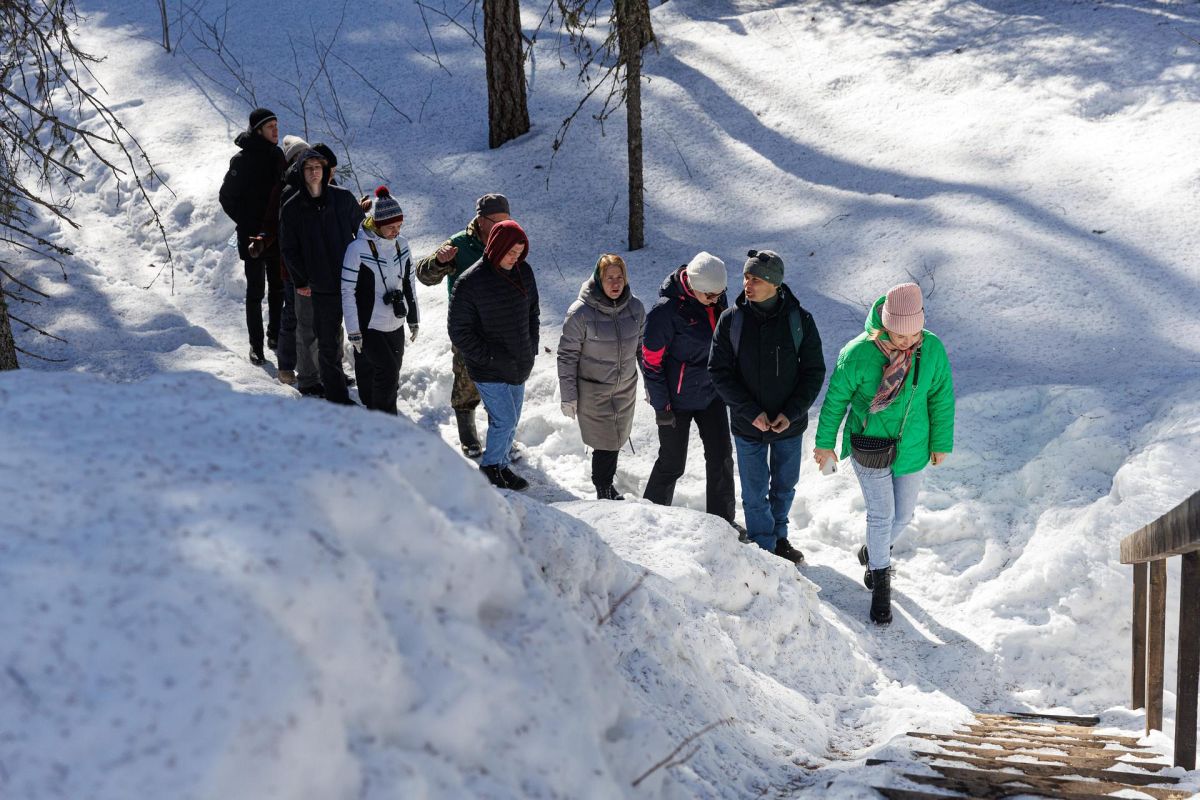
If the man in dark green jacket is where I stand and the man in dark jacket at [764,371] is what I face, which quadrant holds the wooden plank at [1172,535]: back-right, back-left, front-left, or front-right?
front-right

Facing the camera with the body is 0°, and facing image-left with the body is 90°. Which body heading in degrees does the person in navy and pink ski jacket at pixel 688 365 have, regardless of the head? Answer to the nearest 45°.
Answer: approximately 315°

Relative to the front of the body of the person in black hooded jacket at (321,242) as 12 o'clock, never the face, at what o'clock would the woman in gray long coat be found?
The woman in gray long coat is roughly at 10 o'clock from the person in black hooded jacket.

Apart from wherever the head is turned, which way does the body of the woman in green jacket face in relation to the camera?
toward the camera

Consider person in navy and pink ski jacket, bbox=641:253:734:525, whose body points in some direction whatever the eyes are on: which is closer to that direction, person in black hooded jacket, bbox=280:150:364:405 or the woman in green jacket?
the woman in green jacket

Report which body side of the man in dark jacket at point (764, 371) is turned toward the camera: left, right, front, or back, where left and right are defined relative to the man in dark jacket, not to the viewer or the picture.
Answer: front

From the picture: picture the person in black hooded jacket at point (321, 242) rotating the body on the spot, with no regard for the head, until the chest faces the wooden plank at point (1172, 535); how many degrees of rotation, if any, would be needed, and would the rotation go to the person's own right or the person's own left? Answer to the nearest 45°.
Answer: approximately 45° to the person's own left

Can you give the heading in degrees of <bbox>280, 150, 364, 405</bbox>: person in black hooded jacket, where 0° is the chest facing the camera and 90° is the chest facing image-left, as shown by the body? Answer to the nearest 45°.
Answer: approximately 0°

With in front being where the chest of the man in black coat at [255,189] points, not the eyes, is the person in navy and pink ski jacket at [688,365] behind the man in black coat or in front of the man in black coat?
in front

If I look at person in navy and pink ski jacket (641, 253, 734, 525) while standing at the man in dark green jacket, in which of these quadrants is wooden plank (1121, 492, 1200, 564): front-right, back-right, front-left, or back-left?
front-right

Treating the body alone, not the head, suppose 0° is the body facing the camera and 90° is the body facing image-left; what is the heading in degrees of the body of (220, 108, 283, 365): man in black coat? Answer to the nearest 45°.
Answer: approximately 315°

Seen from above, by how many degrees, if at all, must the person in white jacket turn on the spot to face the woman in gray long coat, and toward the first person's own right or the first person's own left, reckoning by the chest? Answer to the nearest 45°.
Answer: approximately 45° to the first person's own left

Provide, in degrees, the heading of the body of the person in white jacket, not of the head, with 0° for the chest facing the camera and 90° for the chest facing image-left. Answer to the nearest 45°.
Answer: approximately 315°
